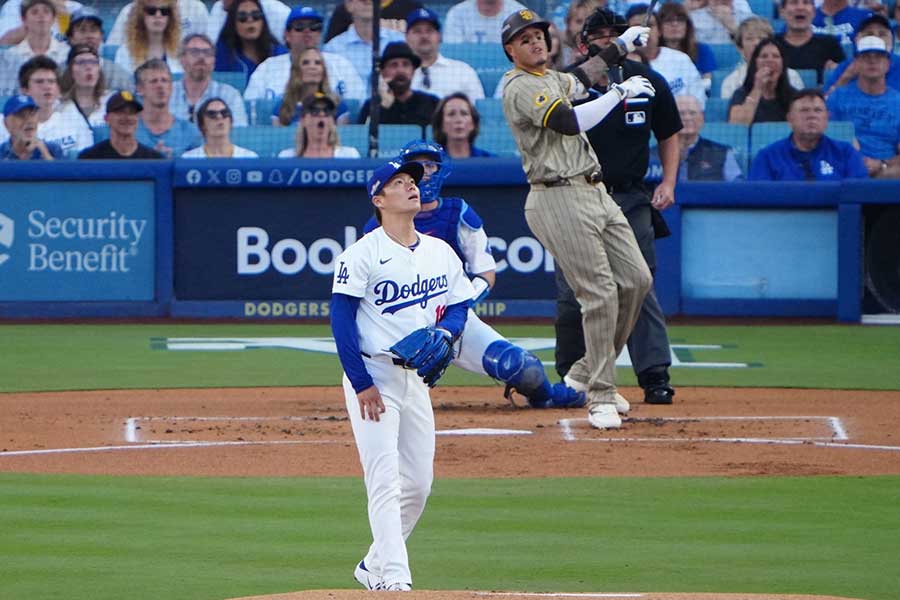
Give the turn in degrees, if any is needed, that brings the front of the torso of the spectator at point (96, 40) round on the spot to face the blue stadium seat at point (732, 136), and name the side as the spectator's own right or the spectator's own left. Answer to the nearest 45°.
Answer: approximately 90° to the spectator's own left

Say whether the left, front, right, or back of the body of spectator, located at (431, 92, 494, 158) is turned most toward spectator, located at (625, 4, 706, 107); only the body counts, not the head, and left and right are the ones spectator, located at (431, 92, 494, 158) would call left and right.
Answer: left

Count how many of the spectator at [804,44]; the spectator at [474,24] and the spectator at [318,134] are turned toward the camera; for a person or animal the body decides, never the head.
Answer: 3

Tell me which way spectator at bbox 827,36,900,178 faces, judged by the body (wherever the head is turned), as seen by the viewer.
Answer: toward the camera

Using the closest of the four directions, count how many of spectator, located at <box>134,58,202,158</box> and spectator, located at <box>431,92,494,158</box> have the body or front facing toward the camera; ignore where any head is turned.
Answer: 2

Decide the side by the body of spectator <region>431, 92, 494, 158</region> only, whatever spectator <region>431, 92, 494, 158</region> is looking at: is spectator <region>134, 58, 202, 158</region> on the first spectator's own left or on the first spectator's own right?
on the first spectator's own right

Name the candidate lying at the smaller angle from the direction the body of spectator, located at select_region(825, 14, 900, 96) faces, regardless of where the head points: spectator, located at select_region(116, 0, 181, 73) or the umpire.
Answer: the umpire

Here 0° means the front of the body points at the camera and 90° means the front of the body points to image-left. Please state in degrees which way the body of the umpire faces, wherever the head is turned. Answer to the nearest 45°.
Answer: approximately 0°

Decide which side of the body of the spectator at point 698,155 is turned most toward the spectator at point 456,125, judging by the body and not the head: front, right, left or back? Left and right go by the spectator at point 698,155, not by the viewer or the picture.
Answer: right

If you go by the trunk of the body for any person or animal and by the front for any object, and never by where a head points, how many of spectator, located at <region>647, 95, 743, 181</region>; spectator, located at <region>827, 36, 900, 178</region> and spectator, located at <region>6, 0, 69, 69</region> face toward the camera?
3

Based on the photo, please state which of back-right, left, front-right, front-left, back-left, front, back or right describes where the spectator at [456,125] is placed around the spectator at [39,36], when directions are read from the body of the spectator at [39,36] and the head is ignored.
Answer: front-left

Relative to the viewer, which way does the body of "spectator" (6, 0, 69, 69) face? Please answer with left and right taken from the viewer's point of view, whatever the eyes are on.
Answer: facing the viewer

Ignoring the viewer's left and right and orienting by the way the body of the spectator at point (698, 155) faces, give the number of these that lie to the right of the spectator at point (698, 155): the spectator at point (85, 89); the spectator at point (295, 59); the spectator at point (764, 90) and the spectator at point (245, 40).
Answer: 3
